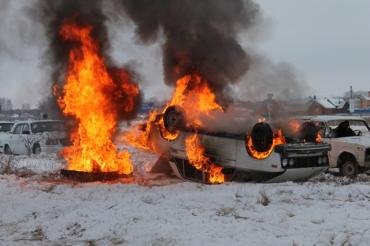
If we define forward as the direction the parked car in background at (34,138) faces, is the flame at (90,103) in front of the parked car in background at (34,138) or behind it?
in front

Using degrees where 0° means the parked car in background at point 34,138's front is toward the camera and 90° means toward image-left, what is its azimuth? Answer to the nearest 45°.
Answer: approximately 315°

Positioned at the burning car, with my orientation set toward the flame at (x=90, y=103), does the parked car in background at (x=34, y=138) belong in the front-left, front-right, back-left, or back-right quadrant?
front-right

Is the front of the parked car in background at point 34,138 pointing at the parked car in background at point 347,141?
yes

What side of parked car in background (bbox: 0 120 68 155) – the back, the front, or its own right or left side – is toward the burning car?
front
